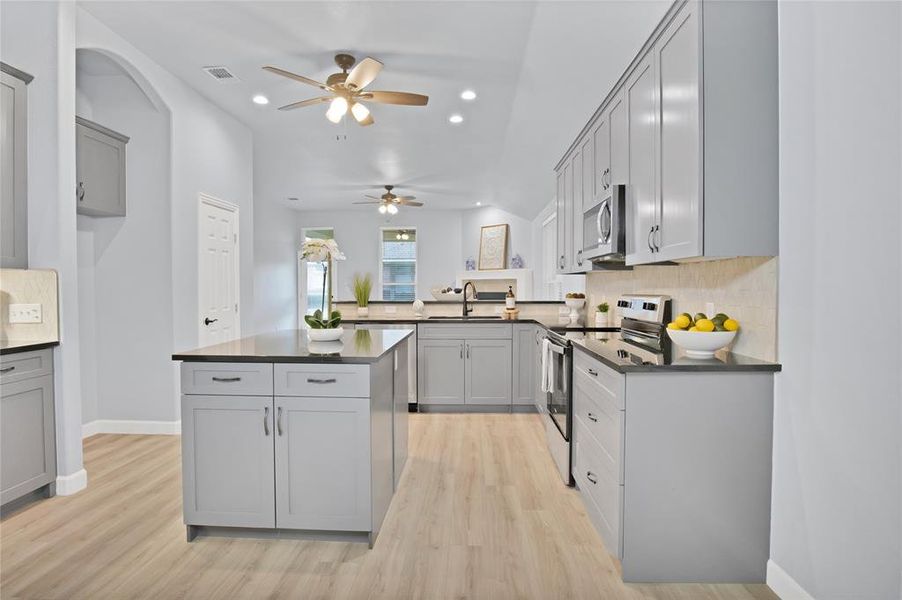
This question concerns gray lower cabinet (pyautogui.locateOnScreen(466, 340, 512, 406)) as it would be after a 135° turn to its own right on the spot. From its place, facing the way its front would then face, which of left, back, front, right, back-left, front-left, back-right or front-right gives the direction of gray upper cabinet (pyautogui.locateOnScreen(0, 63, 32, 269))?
left

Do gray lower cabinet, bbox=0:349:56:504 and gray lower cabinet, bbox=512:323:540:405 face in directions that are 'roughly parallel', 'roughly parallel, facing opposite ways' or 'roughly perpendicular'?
roughly perpendicular

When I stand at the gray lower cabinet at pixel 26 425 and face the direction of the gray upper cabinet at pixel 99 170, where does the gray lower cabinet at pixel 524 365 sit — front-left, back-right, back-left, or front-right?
front-right

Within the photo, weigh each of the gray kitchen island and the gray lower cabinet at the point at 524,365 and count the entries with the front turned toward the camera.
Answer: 2

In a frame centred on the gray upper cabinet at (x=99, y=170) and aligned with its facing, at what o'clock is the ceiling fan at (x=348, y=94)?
The ceiling fan is roughly at 12 o'clock from the gray upper cabinet.

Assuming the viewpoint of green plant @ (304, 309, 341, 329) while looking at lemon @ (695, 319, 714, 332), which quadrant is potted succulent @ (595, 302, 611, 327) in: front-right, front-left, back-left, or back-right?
front-left

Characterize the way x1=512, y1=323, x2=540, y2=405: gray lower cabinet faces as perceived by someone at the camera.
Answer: facing the viewer

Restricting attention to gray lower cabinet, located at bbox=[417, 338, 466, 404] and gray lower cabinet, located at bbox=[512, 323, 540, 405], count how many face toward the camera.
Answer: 2

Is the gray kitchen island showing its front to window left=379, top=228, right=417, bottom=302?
no

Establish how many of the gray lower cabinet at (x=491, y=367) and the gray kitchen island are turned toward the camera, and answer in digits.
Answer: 2

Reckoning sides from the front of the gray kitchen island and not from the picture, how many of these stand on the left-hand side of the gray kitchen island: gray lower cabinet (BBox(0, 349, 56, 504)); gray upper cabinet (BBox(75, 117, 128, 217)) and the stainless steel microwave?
1

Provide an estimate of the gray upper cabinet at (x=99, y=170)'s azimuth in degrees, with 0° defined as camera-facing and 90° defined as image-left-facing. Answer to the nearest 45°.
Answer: approximately 315°

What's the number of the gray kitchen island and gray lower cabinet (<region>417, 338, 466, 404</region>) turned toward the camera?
2

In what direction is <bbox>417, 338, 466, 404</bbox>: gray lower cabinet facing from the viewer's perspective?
toward the camera

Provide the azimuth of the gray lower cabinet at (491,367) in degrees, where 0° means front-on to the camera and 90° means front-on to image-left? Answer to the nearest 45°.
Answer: approximately 0°

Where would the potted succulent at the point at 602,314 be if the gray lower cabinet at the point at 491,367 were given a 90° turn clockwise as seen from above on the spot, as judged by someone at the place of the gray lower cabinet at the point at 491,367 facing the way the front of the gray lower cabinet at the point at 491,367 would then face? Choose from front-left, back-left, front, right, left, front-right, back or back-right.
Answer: back-left

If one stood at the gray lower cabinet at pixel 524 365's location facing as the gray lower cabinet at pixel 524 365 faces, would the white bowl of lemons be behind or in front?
in front

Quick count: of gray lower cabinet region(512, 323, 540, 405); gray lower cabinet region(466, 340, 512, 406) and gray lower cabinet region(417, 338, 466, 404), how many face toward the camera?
3
